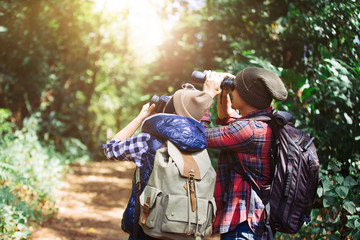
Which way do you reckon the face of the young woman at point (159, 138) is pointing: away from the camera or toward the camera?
away from the camera

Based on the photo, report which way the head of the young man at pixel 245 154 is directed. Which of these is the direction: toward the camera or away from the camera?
away from the camera

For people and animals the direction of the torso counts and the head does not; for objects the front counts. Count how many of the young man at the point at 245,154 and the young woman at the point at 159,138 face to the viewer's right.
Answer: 0

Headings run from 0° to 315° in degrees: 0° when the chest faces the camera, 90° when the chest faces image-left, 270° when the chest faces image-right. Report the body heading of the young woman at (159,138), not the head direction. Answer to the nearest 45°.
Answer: approximately 135°

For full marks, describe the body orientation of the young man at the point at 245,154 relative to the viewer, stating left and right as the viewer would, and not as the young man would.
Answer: facing to the left of the viewer
